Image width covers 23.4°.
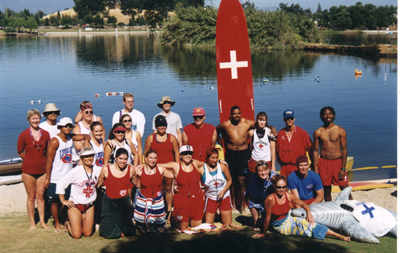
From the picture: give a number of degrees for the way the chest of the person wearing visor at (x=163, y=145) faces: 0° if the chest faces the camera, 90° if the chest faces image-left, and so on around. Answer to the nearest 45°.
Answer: approximately 0°

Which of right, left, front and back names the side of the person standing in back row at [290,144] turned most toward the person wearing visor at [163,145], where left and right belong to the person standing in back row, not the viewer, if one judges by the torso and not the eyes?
right
